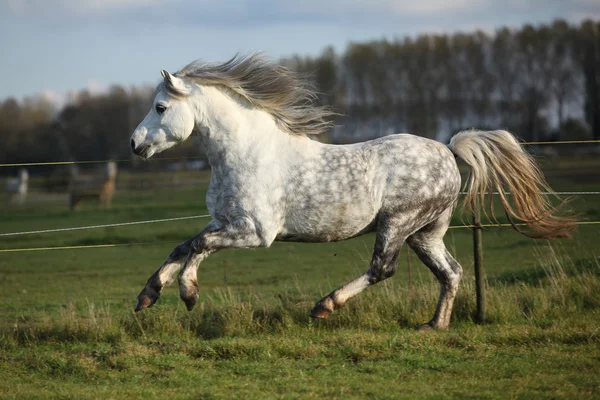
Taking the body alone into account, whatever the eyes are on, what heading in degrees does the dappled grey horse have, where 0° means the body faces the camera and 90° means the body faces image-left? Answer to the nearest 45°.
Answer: approximately 90°

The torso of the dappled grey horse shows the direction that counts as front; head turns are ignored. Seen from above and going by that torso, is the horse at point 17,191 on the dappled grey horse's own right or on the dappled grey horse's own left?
on the dappled grey horse's own right
